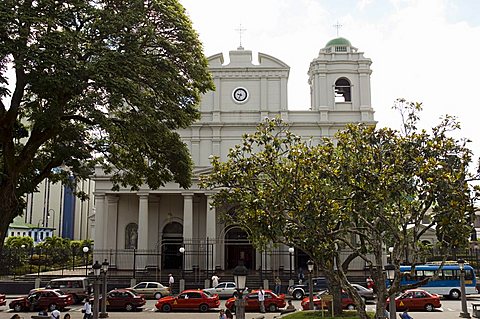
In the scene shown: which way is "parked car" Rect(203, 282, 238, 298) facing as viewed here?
to the viewer's left

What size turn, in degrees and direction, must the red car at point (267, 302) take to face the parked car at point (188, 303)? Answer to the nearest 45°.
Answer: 0° — it already faces it

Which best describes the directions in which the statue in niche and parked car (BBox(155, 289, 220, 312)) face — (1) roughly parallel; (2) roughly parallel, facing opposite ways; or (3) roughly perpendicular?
roughly perpendicular

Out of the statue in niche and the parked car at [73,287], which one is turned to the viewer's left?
the parked car

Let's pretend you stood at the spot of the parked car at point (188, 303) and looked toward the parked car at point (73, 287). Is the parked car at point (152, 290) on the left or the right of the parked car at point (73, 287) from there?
right

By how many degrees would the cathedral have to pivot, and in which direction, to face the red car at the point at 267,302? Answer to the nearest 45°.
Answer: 0° — it already faces it

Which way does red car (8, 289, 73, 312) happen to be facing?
to the viewer's left

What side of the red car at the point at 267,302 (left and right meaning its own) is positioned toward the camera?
left

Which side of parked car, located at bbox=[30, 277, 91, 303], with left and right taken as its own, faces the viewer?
left
